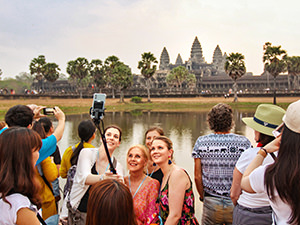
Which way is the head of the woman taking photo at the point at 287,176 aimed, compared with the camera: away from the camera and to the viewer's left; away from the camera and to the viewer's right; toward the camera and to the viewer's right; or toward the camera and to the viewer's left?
away from the camera and to the viewer's left

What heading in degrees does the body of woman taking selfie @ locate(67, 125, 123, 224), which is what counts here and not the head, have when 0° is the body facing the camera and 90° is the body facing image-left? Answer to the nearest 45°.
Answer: approximately 315°
